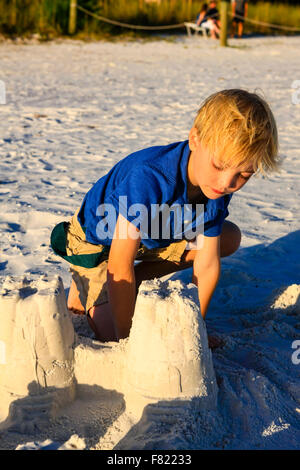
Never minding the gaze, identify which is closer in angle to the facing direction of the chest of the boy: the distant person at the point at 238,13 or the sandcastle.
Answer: the sandcastle

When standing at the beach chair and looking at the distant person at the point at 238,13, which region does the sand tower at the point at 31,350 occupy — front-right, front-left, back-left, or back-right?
back-right

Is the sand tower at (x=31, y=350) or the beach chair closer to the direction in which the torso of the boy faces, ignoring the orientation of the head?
the sand tower

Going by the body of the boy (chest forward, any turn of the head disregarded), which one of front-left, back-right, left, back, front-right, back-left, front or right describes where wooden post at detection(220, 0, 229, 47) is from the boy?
back-left

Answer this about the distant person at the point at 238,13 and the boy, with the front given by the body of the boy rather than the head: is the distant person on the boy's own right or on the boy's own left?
on the boy's own left

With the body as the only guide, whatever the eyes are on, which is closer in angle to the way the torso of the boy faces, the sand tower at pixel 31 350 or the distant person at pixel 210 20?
the sand tower

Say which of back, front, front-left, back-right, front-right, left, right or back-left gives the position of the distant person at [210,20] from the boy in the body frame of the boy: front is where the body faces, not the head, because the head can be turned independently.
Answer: back-left

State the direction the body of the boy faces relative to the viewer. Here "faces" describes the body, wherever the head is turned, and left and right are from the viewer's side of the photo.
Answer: facing the viewer and to the right of the viewer

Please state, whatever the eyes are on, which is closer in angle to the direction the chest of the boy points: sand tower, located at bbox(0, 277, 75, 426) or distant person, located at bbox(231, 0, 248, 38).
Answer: the sand tower

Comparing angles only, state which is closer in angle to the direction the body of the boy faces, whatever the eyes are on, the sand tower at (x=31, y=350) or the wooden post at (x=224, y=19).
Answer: the sand tower

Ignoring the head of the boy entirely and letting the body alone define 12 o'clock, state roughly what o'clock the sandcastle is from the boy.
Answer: The sandcastle is roughly at 2 o'clock from the boy.

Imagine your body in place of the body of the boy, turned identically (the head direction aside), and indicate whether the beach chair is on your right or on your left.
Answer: on your left
